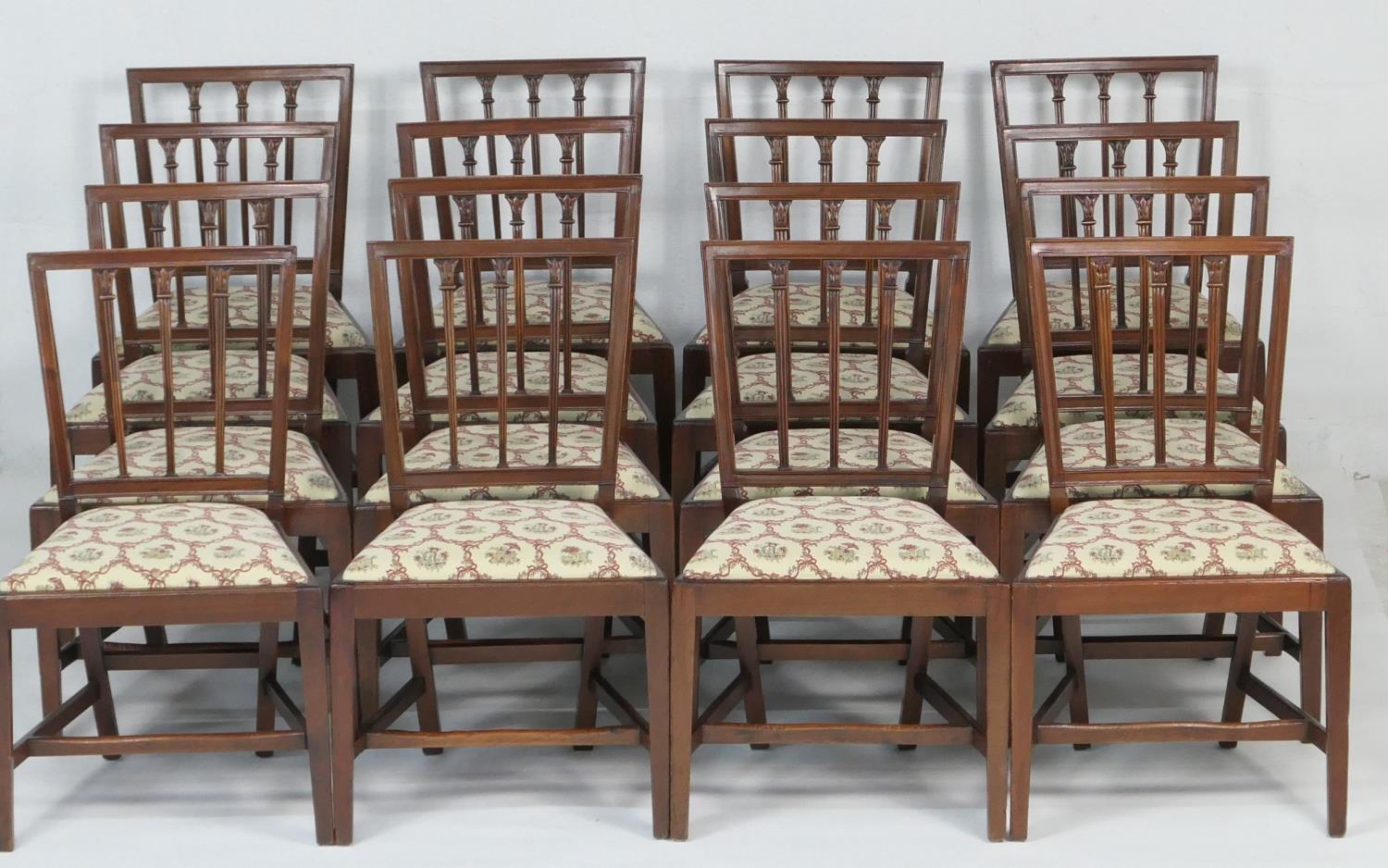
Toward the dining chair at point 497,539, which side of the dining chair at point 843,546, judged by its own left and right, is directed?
right

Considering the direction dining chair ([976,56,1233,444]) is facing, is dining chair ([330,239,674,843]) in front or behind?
in front

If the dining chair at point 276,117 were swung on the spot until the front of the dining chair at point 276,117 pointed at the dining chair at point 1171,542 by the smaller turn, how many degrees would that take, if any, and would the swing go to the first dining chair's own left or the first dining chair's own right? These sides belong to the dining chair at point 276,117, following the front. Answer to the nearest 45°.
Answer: approximately 45° to the first dining chair's own left

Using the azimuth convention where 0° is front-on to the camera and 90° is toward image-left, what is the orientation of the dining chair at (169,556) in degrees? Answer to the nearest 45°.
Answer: approximately 0°

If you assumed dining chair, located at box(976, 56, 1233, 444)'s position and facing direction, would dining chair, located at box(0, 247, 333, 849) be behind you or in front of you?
in front

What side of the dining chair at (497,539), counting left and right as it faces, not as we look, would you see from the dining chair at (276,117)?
back

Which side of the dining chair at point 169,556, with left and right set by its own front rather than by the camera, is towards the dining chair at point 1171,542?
left

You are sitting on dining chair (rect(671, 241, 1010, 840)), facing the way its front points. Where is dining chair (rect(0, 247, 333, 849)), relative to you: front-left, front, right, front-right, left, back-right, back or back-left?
right

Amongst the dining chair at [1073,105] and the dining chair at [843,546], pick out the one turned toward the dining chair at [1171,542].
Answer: the dining chair at [1073,105]

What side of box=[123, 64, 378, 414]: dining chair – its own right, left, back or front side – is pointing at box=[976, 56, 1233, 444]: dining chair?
left

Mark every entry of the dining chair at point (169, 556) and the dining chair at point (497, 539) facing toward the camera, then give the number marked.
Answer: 2

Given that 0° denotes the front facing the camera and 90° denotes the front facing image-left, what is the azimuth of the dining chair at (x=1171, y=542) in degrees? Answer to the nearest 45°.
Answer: approximately 0°
